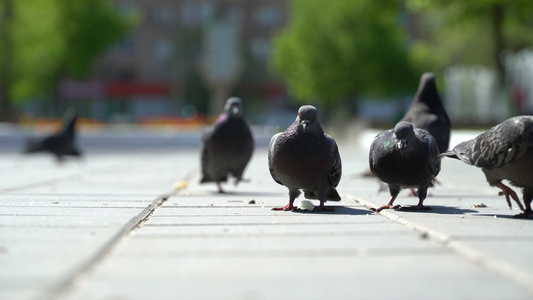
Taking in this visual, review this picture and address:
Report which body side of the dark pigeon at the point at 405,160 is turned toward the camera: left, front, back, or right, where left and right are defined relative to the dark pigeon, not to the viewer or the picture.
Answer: front

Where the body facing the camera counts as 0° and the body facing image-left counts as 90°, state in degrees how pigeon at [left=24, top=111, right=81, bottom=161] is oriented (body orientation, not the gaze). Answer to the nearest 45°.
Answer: approximately 270°

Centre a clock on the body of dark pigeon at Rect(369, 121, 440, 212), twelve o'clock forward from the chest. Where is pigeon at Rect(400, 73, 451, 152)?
The pigeon is roughly at 6 o'clock from the dark pigeon.

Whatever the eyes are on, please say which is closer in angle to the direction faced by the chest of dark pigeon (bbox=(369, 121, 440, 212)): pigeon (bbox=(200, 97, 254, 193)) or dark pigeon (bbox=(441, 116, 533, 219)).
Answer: the dark pigeon

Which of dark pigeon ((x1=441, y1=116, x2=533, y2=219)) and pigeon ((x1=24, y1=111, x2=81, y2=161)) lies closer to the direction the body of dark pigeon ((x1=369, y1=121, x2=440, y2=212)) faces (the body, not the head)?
the dark pigeon

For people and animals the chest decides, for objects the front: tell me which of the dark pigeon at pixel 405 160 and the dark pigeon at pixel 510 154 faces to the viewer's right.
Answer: the dark pigeon at pixel 510 154

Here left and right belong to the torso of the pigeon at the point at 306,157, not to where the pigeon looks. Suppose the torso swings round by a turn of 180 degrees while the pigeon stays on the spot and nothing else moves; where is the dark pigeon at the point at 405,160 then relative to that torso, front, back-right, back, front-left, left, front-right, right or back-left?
right

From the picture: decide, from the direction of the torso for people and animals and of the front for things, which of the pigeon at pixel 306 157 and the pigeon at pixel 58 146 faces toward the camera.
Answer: the pigeon at pixel 306 157

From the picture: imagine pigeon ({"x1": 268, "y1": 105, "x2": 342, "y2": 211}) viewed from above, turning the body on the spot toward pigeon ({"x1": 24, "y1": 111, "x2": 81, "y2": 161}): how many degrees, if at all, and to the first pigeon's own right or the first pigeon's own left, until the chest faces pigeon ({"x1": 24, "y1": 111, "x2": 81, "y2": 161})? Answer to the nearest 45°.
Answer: approximately 135° to the first pigeon's own right

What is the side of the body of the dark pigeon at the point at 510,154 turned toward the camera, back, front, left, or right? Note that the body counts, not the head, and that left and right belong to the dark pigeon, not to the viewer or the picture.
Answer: right

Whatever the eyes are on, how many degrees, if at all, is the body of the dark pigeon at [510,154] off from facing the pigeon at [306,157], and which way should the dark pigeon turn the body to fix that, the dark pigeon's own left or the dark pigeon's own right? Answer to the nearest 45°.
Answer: approximately 180°

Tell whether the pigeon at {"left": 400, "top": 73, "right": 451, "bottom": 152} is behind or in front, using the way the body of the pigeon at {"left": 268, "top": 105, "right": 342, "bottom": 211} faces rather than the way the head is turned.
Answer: behind

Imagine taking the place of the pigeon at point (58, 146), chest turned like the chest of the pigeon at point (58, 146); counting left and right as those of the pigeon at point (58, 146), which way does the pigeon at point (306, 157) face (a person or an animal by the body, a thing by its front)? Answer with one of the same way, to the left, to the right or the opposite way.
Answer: to the right

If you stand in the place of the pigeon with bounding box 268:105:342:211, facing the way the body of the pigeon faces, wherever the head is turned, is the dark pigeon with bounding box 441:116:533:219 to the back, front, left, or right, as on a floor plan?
left

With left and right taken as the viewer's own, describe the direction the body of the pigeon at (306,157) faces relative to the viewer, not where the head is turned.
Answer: facing the viewer
